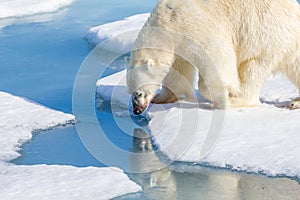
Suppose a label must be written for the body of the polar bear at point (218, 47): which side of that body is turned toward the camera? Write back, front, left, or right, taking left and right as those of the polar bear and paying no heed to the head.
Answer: left
